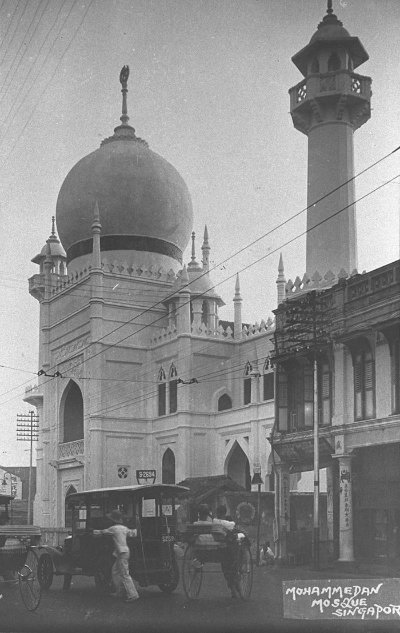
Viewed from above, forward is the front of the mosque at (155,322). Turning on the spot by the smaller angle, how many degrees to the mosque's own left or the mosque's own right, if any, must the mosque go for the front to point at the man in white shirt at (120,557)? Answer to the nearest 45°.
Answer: approximately 45° to the mosque's own left

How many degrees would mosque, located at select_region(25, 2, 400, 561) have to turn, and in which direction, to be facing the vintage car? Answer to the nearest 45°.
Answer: approximately 45° to its left

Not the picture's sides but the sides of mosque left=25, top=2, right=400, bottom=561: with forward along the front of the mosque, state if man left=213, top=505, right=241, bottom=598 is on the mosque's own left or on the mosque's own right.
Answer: on the mosque's own left

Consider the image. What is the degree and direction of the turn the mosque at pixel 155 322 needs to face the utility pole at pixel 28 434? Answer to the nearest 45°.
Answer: approximately 90° to its right

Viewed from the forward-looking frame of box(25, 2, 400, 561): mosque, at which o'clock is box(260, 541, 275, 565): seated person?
The seated person is roughly at 10 o'clock from the mosque.

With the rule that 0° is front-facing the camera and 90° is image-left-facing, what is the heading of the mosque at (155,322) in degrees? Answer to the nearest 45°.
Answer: approximately 45°

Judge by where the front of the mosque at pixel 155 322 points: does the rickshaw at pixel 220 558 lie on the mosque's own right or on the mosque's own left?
on the mosque's own left

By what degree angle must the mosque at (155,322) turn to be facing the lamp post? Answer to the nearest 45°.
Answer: approximately 45° to its left
